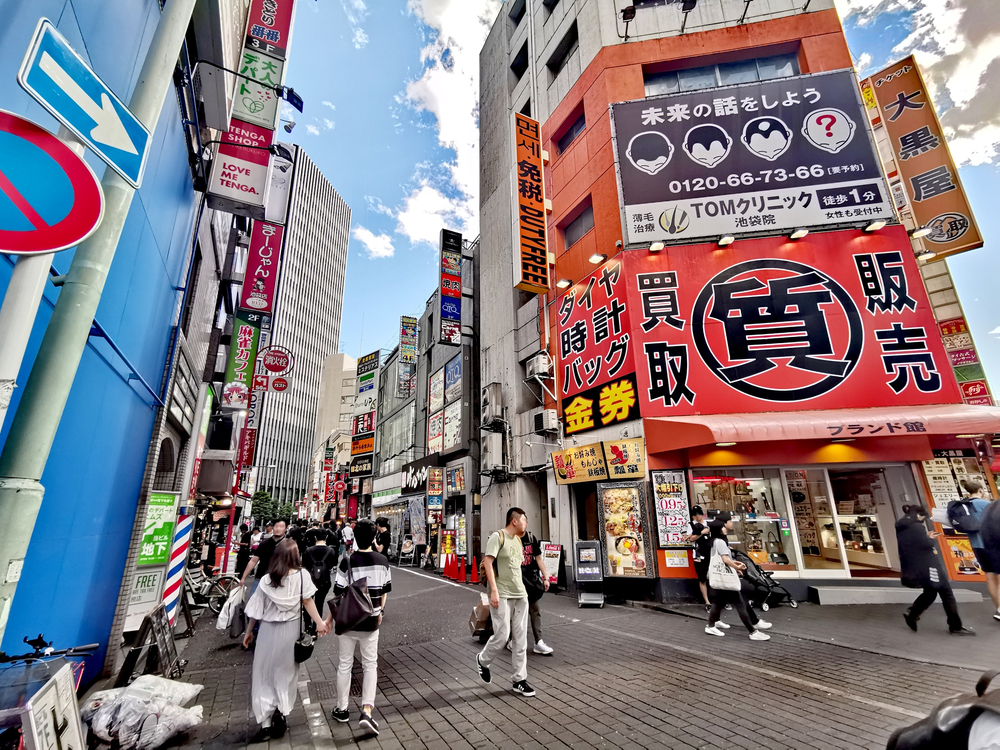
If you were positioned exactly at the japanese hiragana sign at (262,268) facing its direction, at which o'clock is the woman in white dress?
The woman in white dress is roughly at 12 o'clock from the japanese hiragana sign.

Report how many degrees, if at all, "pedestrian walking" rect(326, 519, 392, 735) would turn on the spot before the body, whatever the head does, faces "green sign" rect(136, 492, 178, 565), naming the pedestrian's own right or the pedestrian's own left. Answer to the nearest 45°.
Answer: approximately 45° to the pedestrian's own left

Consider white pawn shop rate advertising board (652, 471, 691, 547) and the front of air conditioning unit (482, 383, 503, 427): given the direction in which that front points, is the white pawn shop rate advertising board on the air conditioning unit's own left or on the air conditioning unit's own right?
on the air conditioning unit's own left

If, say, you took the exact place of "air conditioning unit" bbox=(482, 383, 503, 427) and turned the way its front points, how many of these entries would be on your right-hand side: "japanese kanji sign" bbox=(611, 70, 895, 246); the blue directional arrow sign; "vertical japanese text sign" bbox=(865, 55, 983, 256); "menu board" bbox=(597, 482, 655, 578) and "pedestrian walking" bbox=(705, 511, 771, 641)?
0

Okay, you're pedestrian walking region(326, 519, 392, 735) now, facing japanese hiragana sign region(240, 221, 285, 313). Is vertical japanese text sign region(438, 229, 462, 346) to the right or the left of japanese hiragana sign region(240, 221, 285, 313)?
right

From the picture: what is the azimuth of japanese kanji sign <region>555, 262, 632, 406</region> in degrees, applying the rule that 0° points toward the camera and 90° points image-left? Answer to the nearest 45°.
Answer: approximately 45°

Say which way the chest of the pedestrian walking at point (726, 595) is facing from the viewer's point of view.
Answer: to the viewer's right

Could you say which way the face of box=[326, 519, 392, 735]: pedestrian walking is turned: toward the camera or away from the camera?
away from the camera

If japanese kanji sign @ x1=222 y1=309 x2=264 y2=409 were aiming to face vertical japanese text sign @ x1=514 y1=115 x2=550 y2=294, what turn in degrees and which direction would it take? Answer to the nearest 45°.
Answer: approximately 45° to its left

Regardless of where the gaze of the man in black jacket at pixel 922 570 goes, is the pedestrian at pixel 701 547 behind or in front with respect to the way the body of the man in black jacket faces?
behind

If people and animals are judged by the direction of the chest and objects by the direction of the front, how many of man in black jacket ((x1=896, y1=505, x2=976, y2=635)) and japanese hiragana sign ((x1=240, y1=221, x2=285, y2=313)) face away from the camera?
0

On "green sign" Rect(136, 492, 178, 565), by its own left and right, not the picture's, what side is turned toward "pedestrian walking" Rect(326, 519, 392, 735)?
front

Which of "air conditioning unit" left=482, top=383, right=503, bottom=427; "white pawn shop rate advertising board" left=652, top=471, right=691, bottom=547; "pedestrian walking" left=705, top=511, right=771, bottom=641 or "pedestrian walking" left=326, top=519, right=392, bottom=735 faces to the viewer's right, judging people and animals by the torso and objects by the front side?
"pedestrian walking" left=705, top=511, right=771, bottom=641

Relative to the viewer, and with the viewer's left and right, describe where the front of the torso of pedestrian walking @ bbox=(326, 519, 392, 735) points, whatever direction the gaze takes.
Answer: facing away from the viewer

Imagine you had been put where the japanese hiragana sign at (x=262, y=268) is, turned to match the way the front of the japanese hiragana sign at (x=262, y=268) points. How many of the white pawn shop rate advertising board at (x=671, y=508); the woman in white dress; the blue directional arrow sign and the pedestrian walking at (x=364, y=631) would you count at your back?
0

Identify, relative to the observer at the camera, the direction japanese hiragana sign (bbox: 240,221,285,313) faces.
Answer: facing the viewer

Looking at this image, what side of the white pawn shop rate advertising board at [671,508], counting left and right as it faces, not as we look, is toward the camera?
front

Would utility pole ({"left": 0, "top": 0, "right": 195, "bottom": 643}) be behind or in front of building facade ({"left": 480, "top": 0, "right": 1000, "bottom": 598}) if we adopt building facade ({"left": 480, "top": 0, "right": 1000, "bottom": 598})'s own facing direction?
in front

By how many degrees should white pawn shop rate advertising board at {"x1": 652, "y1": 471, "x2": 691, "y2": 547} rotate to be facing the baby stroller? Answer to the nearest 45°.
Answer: approximately 90° to its left

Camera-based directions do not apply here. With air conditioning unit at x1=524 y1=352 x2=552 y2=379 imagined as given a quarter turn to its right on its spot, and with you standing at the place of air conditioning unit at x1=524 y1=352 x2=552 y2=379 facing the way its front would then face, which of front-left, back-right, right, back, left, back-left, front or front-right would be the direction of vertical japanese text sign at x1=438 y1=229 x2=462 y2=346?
front
